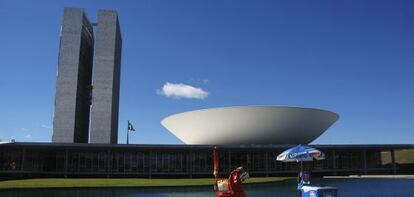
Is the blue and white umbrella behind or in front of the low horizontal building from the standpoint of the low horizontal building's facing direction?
in front

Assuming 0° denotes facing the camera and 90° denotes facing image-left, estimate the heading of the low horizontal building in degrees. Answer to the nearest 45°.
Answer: approximately 0°
